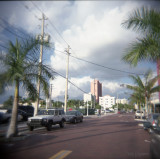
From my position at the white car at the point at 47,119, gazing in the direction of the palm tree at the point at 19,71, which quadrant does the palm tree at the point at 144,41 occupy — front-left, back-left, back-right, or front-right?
front-left

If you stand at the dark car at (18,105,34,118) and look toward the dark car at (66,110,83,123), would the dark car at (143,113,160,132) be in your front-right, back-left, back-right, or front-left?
front-right

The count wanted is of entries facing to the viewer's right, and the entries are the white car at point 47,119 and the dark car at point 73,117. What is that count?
0

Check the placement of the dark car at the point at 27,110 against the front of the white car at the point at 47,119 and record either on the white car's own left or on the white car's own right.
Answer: on the white car's own right

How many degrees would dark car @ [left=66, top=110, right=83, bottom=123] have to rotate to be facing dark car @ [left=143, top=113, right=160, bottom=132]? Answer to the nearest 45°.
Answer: approximately 45° to its left

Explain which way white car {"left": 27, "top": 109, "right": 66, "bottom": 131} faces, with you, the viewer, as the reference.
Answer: facing the viewer and to the left of the viewer

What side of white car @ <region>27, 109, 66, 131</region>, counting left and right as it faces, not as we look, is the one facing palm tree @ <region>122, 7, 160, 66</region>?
left

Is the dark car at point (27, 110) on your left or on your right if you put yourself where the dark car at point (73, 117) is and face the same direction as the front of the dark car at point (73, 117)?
on your right

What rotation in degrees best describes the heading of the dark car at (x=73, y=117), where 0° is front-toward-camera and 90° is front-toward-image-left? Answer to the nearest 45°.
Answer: approximately 45°

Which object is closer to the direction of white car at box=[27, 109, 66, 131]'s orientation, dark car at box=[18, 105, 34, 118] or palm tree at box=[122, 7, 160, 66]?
the palm tree

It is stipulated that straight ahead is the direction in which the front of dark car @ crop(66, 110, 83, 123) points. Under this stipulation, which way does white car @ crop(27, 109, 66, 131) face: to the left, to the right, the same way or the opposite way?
the same way

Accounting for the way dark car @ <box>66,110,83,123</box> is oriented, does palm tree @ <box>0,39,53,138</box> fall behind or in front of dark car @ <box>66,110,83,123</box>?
in front
